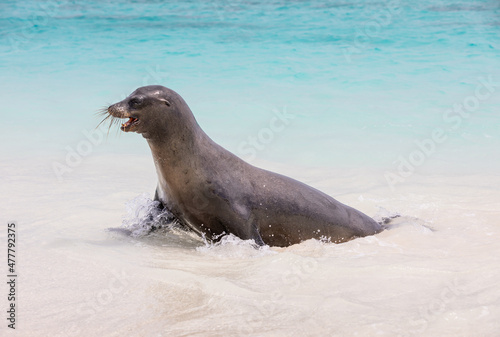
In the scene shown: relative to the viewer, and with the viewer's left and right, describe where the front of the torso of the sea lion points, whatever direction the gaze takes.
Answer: facing to the left of the viewer
